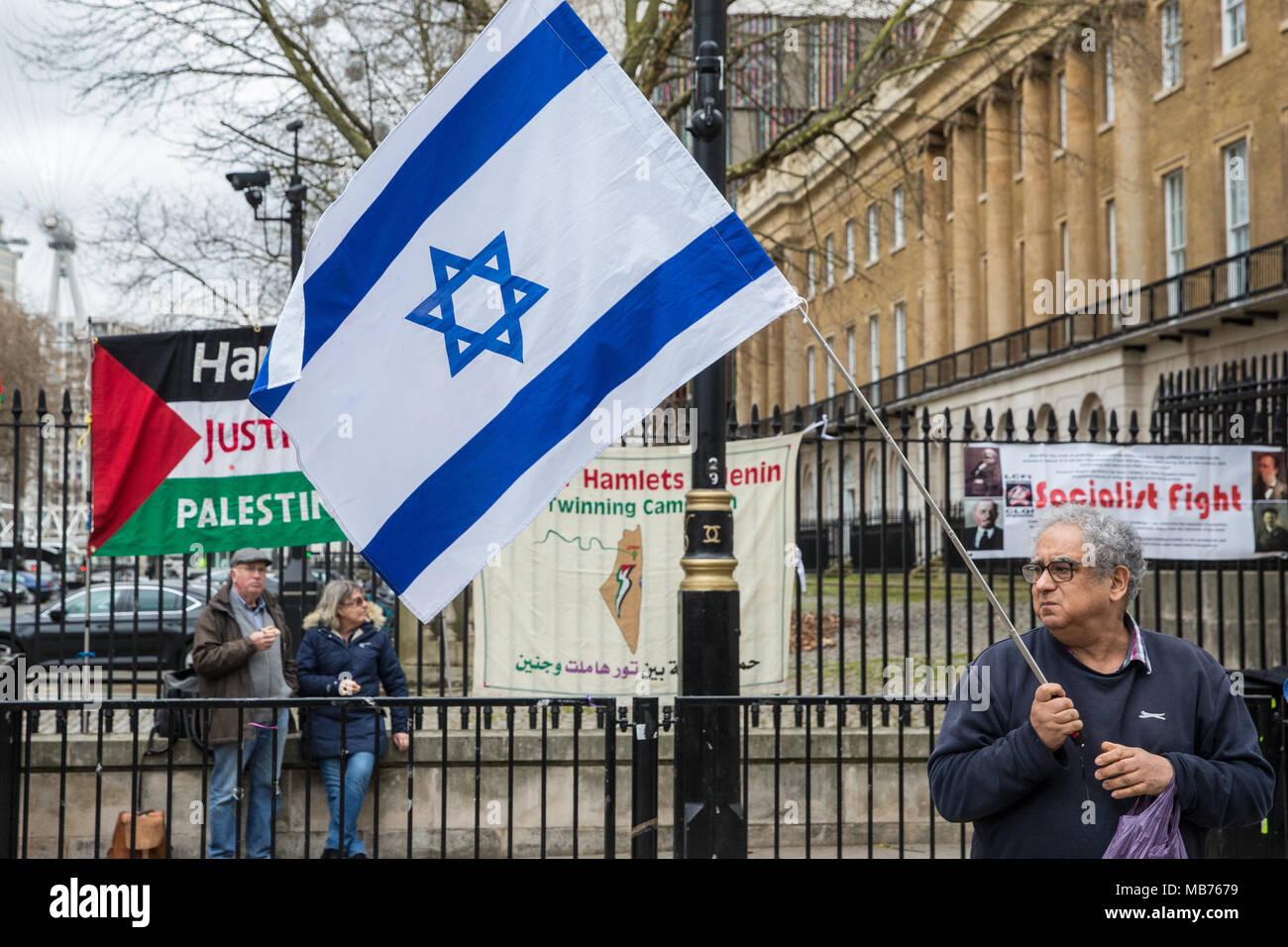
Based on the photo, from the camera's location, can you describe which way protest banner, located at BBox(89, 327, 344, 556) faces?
facing the viewer

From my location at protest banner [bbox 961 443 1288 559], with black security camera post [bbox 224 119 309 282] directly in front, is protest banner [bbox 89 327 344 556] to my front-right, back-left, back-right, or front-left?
front-left

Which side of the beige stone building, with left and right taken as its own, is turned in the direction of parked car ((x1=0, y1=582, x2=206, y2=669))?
front

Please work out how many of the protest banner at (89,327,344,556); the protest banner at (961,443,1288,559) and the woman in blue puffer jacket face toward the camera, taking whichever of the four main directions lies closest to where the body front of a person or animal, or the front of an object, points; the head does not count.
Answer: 3

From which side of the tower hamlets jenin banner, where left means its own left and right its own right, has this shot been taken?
front

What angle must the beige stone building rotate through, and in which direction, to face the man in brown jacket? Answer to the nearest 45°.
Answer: approximately 45° to its left

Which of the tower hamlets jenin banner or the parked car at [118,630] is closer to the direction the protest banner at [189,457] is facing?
the tower hamlets jenin banner

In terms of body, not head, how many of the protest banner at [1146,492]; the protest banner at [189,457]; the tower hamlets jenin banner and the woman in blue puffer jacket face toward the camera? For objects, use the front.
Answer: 4

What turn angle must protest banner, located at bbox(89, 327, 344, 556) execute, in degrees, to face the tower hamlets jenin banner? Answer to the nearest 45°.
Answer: approximately 90° to its left

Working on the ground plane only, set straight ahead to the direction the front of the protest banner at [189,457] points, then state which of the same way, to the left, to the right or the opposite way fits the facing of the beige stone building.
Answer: to the right

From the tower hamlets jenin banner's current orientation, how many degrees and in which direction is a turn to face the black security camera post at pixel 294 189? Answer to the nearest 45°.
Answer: approximately 135° to its right

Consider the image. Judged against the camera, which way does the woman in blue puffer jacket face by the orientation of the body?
toward the camera

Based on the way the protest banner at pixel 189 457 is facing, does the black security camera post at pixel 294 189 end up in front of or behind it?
behind

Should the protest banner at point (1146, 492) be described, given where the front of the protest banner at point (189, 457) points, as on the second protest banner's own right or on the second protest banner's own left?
on the second protest banner's own left

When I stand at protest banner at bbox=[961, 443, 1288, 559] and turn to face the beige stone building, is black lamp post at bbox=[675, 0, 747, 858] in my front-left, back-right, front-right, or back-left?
back-left
